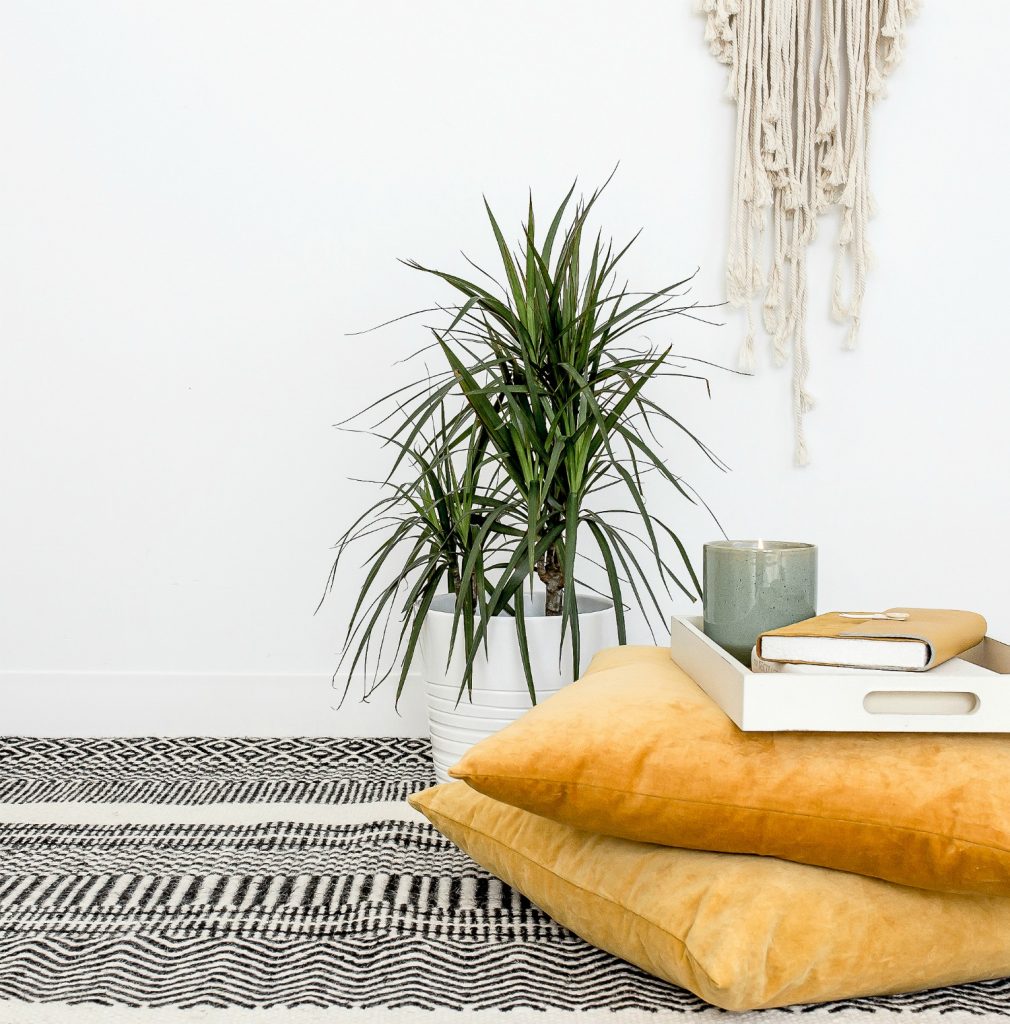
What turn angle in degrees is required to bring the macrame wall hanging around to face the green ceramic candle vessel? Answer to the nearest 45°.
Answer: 0° — it already faces it

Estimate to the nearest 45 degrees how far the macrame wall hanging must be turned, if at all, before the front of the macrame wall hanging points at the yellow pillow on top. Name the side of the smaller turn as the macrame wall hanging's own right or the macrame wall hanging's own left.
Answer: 0° — it already faces it

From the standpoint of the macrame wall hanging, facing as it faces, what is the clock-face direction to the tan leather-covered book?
The tan leather-covered book is roughly at 12 o'clock from the macrame wall hanging.

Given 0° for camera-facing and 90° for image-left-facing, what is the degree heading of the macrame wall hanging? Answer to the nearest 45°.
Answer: approximately 0°

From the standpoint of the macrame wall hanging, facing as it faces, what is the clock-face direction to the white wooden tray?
The white wooden tray is roughly at 12 o'clock from the macrame wall hanging.

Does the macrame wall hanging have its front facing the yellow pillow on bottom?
yes
